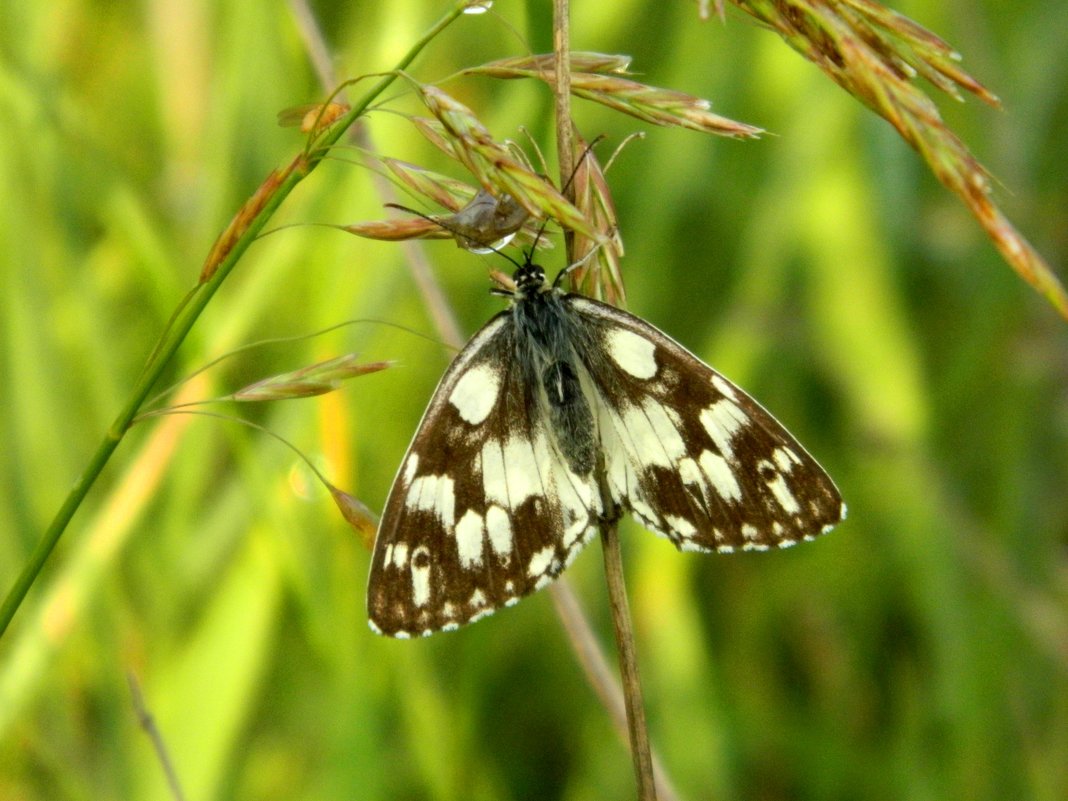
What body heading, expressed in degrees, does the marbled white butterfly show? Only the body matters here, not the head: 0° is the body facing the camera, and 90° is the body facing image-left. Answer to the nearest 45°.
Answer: approximately 180°
